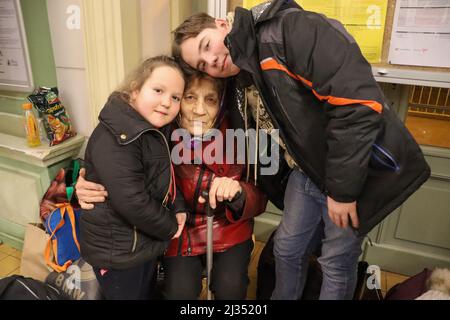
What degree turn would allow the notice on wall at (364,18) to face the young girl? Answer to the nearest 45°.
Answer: approximately 45° to its right

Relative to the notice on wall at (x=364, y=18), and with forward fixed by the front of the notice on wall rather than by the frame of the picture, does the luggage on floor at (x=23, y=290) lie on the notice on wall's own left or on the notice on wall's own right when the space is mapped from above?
on the notice on wall's own right

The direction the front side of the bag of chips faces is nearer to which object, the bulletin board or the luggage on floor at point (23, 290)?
the luggage on floor

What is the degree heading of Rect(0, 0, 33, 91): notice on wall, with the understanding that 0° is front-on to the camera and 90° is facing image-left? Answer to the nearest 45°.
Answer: approximately 0°
